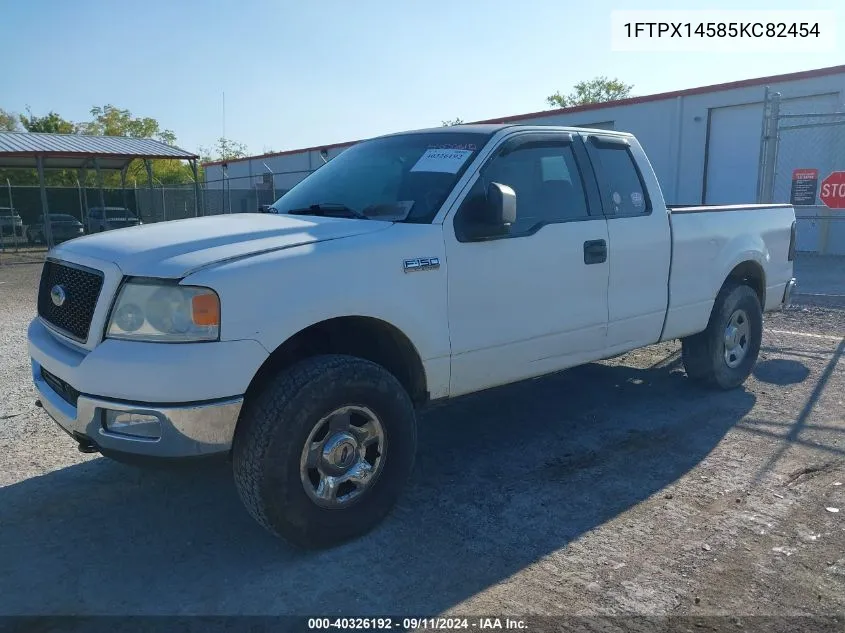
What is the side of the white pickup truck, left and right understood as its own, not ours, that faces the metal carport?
right

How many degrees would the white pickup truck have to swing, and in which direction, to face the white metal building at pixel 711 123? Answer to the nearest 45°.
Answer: approximately 180°

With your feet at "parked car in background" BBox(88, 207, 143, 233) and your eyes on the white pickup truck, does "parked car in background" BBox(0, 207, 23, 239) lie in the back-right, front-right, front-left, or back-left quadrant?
back-right

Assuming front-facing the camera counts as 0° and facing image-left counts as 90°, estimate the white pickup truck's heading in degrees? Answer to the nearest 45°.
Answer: approximately 45°

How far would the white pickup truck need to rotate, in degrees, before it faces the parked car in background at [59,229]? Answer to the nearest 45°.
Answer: approximately 90° to its right

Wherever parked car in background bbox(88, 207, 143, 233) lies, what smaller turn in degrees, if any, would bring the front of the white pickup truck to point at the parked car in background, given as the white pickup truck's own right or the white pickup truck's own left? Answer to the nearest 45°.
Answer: approximately 90° to the white pickup truck's own right

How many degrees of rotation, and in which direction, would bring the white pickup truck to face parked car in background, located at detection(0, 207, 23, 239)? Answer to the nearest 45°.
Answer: approximately 90° to its right
